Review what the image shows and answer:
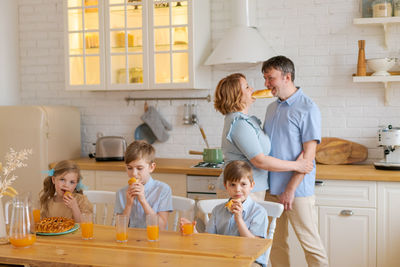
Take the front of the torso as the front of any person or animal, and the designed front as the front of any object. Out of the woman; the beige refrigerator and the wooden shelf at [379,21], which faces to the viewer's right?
the woman

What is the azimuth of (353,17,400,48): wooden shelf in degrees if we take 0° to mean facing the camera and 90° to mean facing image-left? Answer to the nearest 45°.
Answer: approximately 0°

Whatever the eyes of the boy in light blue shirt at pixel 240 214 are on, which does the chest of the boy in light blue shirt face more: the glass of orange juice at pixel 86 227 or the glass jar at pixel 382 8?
the glass of orange juice

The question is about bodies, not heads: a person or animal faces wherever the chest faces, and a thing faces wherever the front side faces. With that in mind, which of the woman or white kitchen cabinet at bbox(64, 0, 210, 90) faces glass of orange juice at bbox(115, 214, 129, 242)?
the white kitchen cabinet

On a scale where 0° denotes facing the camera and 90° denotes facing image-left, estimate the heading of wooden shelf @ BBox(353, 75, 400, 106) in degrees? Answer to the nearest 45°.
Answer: approximately 0°

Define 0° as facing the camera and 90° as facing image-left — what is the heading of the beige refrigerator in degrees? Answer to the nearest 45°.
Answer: approximately 45°

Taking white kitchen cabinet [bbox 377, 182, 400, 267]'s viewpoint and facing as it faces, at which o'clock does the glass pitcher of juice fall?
The glass pitcher of juice is roughly at 1 o'clock from the white kitchen cabinet.

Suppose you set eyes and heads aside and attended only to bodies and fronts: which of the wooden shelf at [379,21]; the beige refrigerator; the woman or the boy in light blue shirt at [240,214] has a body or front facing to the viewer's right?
the woman

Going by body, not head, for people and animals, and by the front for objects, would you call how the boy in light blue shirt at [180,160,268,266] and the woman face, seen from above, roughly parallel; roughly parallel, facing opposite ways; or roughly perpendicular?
roughly perpendicular

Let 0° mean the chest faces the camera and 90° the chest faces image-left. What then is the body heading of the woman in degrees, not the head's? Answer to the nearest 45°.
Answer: approximately 270°
